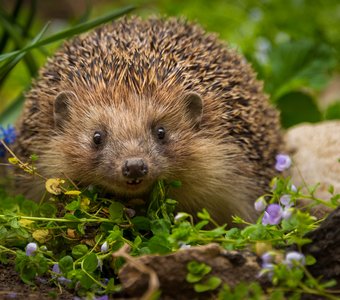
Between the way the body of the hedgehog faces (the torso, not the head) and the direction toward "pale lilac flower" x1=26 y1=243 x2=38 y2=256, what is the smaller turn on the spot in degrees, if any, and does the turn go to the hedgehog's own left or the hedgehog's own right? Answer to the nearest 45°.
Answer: approximately 45° to the hedgehog's own right

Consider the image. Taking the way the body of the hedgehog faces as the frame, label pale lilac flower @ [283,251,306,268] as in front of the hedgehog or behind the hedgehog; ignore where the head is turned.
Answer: in front

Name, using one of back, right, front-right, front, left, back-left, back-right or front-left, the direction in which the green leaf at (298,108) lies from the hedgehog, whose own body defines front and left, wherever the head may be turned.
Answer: back-left

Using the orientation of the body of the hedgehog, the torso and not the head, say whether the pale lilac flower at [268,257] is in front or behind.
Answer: in front

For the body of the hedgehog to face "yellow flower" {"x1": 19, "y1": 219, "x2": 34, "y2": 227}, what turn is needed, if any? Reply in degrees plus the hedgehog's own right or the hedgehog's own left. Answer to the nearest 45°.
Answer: approximately 45° to the hedgehog's own right

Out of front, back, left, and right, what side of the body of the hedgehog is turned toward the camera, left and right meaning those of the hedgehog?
front

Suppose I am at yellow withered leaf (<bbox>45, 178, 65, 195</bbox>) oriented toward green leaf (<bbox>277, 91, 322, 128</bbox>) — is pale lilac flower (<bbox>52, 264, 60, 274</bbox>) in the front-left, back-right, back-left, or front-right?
back-right

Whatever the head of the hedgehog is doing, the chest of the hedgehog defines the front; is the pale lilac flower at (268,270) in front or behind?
in front

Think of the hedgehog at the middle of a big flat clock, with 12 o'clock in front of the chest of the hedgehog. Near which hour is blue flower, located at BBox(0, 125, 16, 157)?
The blue flower is roughly at 4 o'clock from the hedgehog.
